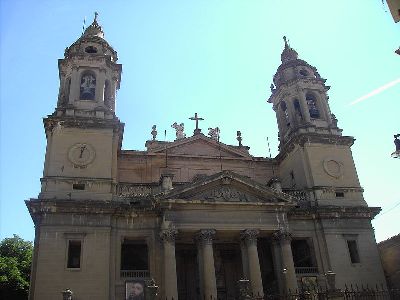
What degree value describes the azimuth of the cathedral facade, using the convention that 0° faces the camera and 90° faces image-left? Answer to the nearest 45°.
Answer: approximately 0°

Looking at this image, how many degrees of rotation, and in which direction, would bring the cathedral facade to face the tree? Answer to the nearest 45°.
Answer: approximately 135° to its right
